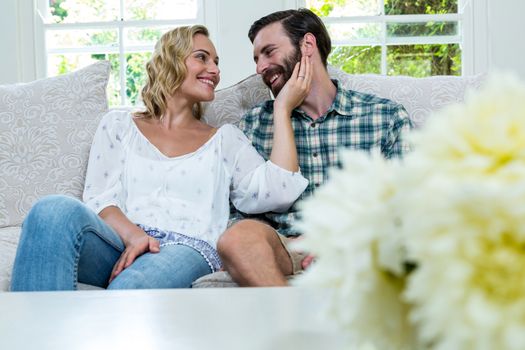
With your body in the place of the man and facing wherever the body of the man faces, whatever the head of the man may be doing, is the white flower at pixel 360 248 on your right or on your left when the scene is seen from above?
on your left

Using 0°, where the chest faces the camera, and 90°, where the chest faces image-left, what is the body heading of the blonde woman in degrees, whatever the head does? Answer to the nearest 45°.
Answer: approximately 0°

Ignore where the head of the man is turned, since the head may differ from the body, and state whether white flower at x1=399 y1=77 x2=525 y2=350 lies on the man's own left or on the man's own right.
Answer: on the man's own left

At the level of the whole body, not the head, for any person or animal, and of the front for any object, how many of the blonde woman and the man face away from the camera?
0

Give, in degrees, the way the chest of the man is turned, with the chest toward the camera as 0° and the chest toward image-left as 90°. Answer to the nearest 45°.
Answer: approximately 45°

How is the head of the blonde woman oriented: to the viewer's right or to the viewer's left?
to the viewer's right
